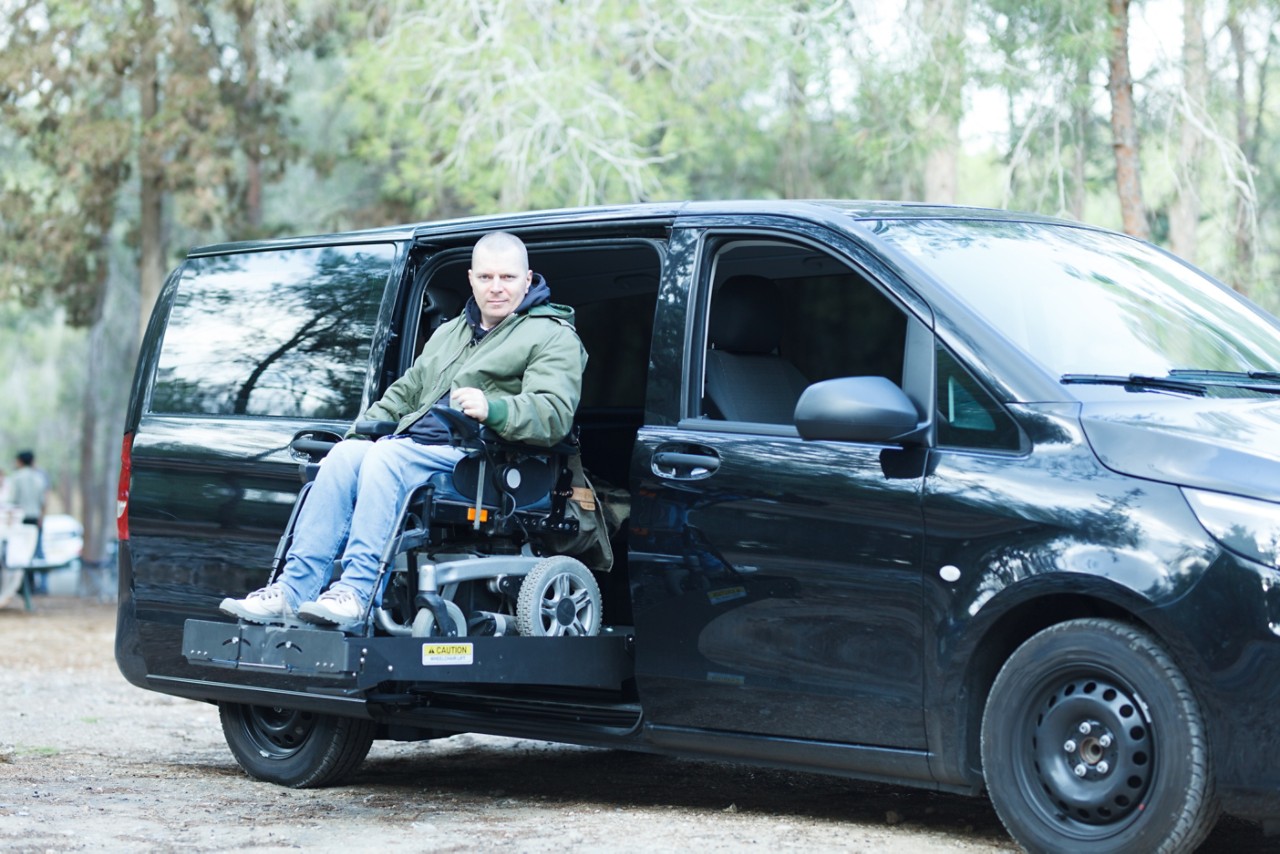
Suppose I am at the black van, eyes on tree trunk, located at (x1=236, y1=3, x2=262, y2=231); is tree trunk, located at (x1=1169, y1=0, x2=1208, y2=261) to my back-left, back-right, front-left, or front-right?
front-right

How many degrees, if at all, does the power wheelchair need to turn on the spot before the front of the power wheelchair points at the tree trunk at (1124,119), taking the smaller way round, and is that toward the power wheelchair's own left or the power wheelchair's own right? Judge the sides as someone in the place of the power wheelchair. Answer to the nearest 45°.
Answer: approximately 180°

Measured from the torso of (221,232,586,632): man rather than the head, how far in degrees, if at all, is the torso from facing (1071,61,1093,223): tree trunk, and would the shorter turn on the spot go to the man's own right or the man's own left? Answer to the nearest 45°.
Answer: approximately 180°

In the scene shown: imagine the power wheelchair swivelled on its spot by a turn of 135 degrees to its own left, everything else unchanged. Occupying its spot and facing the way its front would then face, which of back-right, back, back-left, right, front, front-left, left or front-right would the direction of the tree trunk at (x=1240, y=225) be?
front-left

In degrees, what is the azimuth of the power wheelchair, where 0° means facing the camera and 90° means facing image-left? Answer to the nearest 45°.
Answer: approximately 45°

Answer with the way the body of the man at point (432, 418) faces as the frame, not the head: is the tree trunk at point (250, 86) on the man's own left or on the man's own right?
on the man's own right

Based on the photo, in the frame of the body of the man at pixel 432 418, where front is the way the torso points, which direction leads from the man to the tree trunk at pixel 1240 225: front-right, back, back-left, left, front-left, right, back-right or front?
back

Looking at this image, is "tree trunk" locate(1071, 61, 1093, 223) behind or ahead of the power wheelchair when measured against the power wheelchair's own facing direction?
behind

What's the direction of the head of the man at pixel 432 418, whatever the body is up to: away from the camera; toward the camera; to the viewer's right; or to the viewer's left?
toward the camera

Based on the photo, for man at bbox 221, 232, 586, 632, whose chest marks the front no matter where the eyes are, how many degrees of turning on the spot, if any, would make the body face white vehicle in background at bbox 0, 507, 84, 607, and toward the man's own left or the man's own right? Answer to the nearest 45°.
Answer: approximately 135° to the man's own right

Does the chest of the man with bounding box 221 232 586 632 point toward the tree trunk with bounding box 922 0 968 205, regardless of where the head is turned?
no

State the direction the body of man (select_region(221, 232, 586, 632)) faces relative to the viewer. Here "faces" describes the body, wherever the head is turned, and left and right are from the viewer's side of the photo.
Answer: facing the viewer and to the left of the viewer

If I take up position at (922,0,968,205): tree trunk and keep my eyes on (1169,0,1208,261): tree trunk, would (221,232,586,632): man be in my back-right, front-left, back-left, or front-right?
back-right

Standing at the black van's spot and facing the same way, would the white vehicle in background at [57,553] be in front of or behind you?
behind
